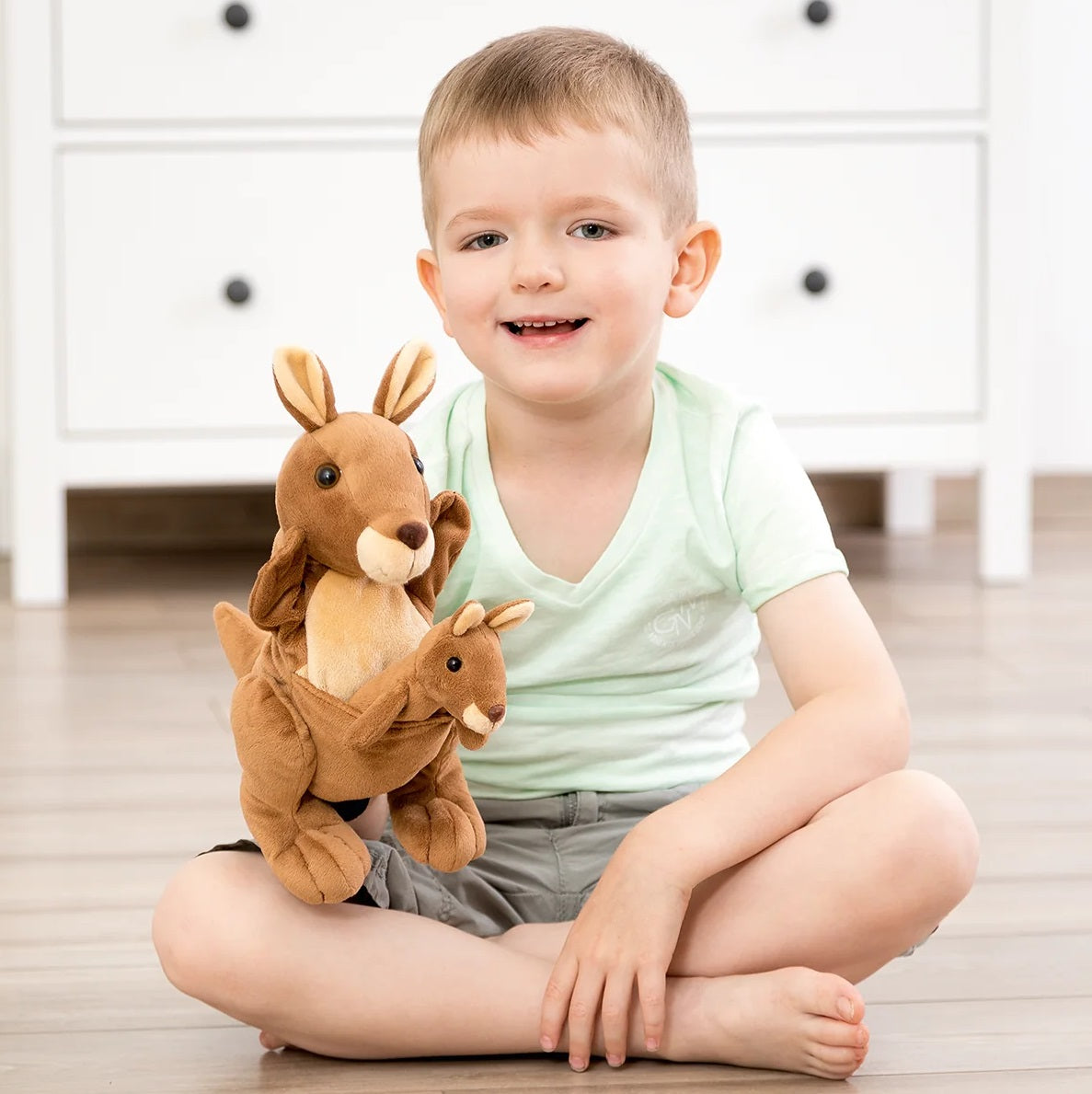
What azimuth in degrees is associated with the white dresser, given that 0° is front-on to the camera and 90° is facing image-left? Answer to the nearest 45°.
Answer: approximately 0°

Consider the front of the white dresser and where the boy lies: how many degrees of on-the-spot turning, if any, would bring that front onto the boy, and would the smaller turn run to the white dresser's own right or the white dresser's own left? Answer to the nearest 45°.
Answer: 0° — it already faces them
